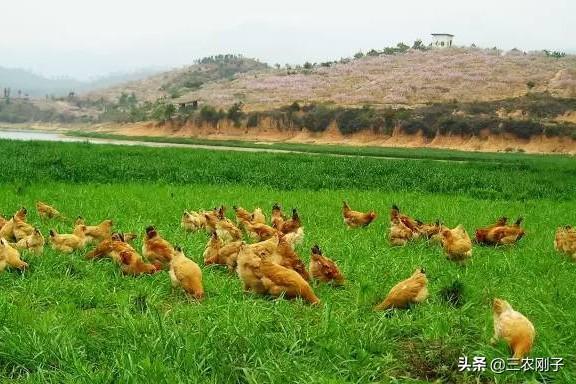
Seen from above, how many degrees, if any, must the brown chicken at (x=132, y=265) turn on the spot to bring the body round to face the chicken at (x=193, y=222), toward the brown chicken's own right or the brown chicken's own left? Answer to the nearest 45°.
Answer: approximately 90° to the brown chicken's own left

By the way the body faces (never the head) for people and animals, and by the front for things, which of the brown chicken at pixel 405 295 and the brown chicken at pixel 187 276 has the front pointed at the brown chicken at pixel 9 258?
the brown chicken at pixel 405 295

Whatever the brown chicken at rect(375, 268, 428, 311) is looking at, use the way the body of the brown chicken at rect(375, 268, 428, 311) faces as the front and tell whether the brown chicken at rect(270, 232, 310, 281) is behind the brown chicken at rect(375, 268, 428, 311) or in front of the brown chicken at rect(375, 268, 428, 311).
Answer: in front

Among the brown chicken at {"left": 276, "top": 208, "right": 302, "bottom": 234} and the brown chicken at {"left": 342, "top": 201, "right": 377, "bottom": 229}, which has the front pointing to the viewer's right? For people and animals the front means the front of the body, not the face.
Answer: the brown chicken at {"left": 342, "top": 201, "right": 377, "bottom": 229}

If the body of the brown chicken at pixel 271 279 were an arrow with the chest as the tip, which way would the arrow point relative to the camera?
to the viewer's right

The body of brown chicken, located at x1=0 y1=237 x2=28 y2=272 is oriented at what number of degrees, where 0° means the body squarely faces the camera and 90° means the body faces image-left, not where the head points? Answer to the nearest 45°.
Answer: approximately 270°

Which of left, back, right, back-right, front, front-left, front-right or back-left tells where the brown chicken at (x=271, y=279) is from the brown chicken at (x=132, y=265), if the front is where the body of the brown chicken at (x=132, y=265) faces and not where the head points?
front-right
